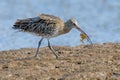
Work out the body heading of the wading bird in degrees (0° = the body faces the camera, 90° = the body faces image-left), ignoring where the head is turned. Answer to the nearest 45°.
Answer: approximately 270°
